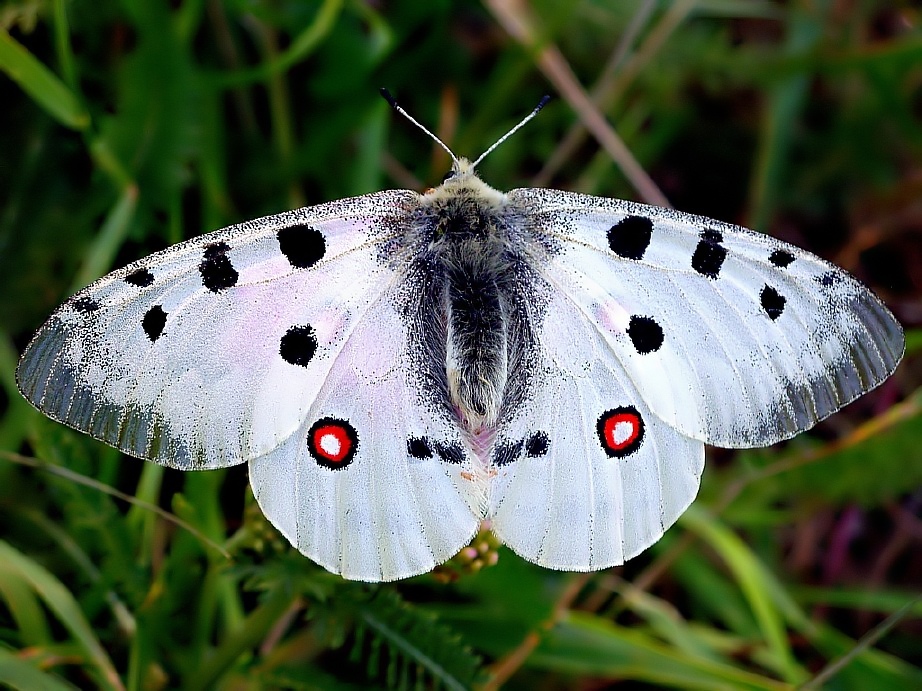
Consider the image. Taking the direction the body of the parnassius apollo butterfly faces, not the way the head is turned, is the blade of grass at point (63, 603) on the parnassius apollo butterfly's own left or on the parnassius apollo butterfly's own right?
on the parnassius apollo butterfly's own left

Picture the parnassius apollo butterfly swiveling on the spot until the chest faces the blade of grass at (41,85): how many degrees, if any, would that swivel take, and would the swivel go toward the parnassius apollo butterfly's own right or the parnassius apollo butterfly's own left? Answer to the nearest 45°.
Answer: approximately 90° to the parnassius apollo butterfly's own left

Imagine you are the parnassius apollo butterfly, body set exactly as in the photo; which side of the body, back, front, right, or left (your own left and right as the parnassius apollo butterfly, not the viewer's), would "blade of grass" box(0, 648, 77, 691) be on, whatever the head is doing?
left

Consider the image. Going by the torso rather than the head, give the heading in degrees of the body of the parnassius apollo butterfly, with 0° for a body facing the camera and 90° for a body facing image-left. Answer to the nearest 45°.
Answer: approximately 180°
